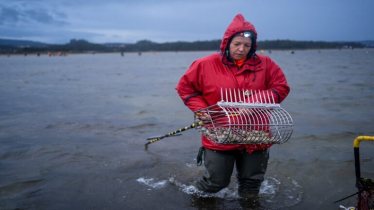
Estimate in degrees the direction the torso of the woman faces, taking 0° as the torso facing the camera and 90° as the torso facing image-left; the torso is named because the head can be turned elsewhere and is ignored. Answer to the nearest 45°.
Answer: approximately 315°
